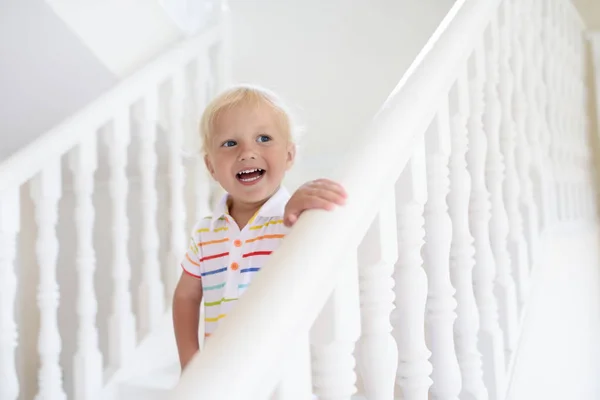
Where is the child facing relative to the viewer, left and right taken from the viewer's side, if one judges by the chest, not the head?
facing the viewer

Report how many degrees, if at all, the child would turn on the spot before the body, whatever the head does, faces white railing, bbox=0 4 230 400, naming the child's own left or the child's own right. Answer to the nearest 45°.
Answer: approximately 135° to the child's own right
